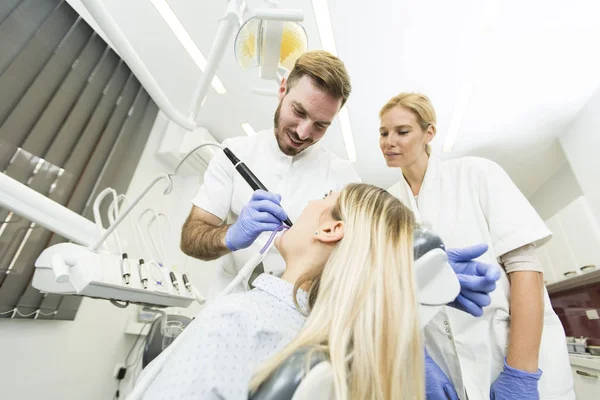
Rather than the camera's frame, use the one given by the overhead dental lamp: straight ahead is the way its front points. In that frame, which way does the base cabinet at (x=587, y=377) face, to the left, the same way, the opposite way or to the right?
to the right

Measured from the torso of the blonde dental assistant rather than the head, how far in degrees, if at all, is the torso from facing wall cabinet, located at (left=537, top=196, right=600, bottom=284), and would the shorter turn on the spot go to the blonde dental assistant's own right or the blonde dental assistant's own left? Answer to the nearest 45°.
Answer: approximately 135° to the blonde dental assistant's own right

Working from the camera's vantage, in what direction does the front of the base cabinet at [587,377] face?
facing the viewer and to the left of the viewer

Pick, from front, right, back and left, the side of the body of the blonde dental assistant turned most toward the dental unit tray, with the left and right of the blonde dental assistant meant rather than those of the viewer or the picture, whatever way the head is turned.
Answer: front

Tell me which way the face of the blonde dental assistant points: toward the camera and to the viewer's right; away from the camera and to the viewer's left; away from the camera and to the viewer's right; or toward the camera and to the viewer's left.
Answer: toward the camera and to the viewer's left

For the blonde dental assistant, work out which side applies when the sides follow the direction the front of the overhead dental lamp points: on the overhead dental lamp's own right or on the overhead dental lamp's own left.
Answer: on the overhead dental lamp's own left

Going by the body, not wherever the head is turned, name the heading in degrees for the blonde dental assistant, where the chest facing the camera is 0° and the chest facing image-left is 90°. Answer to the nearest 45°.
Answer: approximately 45°

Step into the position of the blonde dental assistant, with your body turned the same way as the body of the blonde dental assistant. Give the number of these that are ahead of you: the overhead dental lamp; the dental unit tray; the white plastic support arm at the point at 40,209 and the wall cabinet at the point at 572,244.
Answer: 3

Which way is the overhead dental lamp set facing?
toward the camera

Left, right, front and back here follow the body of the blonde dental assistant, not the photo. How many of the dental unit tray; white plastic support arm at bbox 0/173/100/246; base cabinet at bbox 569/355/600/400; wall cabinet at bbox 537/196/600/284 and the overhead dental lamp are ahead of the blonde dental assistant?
3

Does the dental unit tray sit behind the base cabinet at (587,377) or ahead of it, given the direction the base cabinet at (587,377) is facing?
ahead
